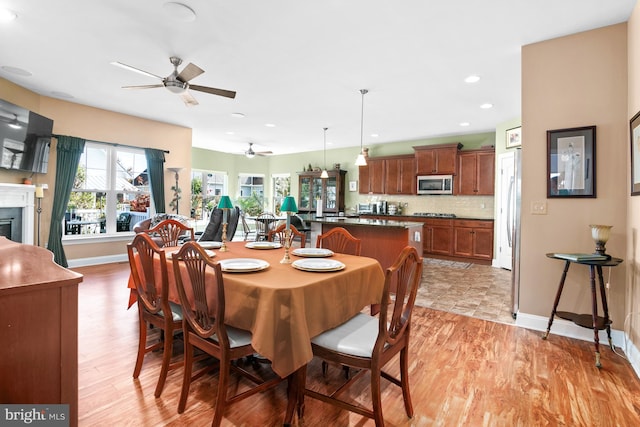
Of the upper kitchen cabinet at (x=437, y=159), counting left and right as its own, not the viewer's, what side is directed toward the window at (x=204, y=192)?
right

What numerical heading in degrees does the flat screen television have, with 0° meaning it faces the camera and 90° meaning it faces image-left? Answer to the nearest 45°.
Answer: approximately 315°

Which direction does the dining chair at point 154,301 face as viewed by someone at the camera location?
facing away from the viewer and to the right of the viewer

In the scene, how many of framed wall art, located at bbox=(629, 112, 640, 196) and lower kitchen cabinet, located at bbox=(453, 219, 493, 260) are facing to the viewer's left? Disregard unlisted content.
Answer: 1

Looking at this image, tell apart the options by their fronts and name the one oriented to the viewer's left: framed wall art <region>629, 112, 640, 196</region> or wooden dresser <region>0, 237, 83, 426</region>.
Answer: the framed wall art

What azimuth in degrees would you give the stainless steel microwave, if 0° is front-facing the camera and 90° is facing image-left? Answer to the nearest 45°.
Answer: approximately 0°
